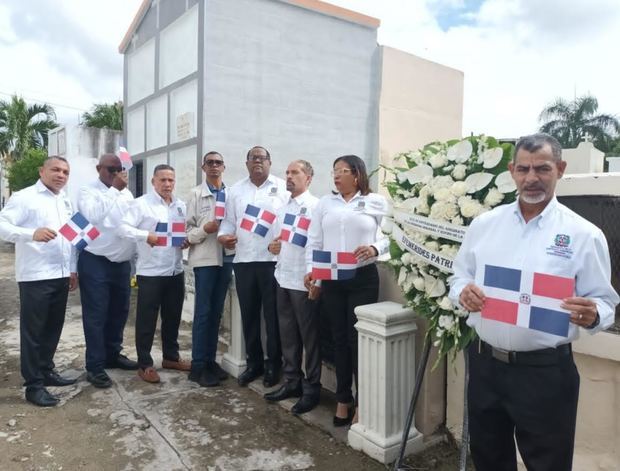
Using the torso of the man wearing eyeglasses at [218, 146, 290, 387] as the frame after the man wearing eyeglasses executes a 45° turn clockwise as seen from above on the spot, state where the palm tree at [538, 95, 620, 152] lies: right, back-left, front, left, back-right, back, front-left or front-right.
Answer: back

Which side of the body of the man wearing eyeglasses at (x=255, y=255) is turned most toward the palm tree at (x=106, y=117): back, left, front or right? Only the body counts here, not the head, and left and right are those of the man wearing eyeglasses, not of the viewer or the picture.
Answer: back

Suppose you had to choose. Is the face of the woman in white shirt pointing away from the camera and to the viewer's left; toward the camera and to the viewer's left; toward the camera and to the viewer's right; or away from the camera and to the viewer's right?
toward the camera and to the viewer's left

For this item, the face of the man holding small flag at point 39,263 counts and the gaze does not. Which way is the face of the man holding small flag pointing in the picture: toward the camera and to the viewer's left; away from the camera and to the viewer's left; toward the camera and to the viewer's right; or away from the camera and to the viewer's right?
toward the camera and to the viewer's right

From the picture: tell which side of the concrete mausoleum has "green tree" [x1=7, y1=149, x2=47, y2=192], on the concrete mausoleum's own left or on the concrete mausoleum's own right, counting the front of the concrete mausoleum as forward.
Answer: on the concrete mausoleum's own right

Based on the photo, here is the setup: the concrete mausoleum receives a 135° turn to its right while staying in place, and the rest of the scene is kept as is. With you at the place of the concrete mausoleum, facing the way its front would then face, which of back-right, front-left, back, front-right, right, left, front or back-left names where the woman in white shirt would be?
back

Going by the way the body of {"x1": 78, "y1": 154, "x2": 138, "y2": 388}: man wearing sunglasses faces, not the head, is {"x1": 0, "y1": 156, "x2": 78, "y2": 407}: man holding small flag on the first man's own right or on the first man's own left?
on the first man's own right

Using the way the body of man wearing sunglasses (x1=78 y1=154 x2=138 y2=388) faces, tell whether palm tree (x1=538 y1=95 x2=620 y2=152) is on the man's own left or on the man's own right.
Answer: on the man's own left

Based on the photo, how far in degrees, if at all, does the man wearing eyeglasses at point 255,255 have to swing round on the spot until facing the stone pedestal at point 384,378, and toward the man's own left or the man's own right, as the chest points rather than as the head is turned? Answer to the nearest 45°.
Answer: approximately 45° to the man's own left

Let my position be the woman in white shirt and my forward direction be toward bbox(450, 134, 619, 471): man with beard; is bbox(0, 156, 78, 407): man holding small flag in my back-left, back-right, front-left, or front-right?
back-right

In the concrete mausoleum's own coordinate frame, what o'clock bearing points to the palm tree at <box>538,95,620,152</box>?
The palm tree is roughly at 6 o'clock from the concrete mausoleum.

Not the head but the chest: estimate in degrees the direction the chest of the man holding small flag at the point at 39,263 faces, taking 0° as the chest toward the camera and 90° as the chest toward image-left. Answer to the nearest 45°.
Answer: approximately 315°
